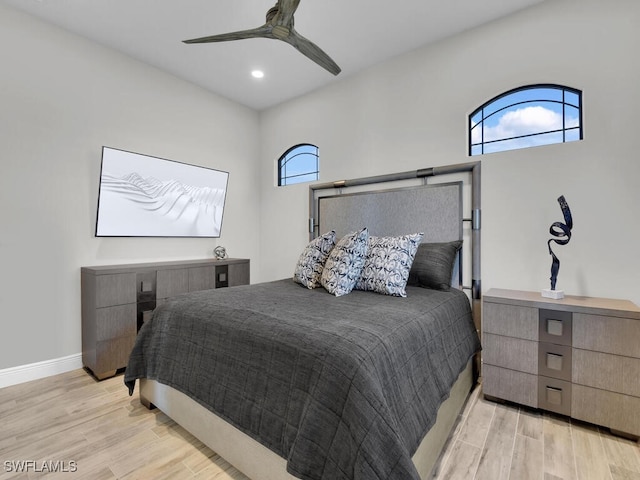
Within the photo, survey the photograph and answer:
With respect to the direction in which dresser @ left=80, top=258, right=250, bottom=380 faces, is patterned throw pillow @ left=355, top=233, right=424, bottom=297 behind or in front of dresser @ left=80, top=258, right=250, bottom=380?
in front

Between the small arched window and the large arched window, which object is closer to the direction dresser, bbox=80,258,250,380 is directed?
the large arched window

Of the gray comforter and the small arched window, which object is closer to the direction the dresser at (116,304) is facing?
the gray comforter

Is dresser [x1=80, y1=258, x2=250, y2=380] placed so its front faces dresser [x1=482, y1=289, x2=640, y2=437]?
yes

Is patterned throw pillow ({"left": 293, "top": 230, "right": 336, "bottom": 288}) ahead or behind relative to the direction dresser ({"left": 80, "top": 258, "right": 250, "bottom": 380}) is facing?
ahead

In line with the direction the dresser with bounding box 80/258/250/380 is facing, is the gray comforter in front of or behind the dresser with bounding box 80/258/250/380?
in front

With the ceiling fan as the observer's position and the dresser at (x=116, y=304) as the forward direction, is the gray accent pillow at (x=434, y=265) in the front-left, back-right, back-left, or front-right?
back-right

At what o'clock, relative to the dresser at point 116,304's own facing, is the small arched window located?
The small arched window is roughly at 10 o'clock from the dresser.

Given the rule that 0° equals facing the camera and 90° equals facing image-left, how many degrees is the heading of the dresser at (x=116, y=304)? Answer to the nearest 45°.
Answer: approximately 315°

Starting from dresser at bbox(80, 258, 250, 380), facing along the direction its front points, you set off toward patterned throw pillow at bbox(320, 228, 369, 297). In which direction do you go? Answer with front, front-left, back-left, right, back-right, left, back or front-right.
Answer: front

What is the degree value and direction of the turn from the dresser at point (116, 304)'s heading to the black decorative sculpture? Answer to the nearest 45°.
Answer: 0° — it already faces it

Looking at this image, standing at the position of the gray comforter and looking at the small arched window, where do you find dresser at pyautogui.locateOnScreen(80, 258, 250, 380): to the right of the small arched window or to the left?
left

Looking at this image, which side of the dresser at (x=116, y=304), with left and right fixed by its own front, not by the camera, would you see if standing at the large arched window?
front
